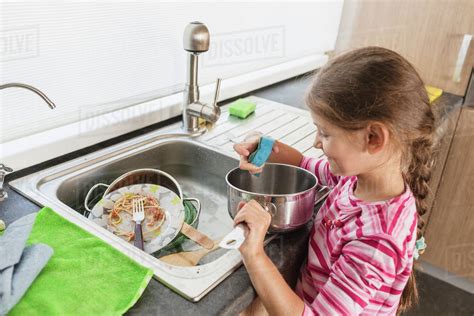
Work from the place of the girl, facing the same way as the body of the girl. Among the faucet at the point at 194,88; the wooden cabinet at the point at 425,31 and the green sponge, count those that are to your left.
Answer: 0

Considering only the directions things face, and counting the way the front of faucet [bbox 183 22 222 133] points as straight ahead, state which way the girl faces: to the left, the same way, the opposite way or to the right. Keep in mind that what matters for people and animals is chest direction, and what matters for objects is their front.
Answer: to the right

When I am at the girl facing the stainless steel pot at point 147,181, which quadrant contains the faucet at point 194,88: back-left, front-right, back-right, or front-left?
front-right

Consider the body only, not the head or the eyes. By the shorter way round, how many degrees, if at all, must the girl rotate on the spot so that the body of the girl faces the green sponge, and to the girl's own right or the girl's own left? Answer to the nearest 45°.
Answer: approximately 45° to the girl's own right

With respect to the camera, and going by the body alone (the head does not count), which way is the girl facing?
to the viewer's left

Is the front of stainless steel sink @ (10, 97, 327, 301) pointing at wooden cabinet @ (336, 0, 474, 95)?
no

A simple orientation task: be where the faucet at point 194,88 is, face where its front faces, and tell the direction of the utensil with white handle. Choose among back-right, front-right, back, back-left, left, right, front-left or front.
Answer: front

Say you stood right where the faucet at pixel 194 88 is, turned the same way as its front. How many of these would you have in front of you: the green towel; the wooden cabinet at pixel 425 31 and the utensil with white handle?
2

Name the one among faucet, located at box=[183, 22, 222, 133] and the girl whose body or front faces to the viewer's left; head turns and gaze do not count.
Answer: the girl

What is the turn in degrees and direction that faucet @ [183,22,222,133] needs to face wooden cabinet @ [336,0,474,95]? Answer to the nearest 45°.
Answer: approximately 135° to its left

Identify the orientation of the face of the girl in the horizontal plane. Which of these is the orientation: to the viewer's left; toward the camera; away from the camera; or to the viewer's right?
to the viewer's left

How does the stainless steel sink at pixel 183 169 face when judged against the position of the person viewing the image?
facing the viewer and to the right of the viewer

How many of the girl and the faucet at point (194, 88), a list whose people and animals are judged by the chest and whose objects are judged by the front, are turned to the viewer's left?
1

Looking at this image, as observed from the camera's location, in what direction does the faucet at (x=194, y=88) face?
facing the viewer
